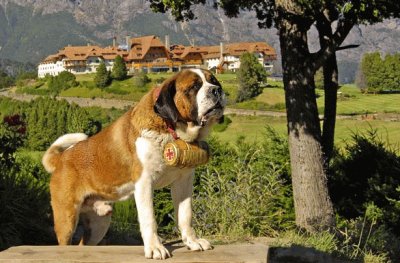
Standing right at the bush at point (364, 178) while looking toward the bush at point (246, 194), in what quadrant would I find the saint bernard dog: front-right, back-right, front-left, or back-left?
front-left

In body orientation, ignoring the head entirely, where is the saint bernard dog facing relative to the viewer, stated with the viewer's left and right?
facing the viewer and to the right of the viewer

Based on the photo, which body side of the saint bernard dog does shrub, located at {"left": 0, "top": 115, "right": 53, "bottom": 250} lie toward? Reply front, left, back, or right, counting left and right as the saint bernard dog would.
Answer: back

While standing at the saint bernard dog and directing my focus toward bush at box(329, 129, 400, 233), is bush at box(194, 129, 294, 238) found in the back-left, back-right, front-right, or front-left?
front-left

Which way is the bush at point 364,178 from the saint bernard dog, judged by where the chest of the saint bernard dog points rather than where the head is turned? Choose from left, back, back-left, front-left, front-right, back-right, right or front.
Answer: left

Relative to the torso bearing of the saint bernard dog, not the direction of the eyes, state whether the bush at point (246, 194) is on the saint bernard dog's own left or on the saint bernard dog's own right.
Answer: on the saint bernard dog's own left
